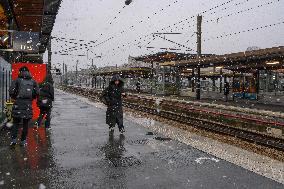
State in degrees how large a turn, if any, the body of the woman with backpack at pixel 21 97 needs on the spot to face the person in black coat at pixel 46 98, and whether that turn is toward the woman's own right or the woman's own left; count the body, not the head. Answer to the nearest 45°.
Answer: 0° — they already face them

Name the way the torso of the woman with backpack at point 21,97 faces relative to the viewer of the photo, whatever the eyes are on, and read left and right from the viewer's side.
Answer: facing away from the viewer

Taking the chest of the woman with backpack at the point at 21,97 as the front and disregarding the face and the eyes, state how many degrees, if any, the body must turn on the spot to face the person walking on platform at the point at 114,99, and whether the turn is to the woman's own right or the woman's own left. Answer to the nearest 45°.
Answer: approximately 45° to the woman's own right

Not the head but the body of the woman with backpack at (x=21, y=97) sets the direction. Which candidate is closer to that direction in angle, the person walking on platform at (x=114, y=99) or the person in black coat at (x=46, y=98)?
the person in black coat

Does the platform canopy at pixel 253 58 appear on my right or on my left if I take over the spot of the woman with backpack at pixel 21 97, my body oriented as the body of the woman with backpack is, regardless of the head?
on my right
